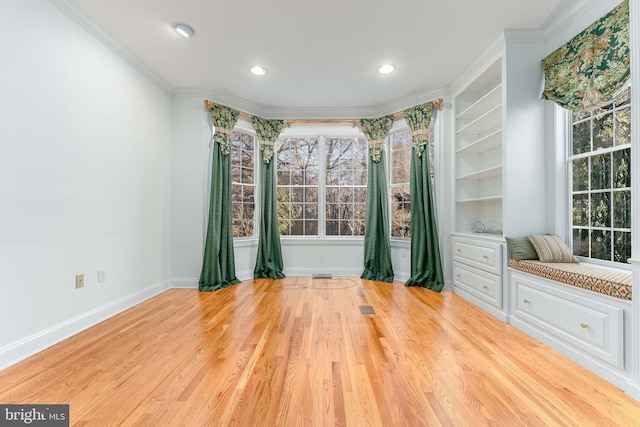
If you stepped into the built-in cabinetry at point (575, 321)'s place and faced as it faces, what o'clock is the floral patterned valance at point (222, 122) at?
The floral patterned valance is roughly at 1 o'clock from the built-in cabinetry.

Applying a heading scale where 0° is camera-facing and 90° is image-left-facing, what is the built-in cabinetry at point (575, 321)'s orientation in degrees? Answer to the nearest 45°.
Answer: approximately 45°

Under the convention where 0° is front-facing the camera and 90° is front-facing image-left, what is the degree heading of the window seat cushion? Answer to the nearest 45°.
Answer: approximately 45°

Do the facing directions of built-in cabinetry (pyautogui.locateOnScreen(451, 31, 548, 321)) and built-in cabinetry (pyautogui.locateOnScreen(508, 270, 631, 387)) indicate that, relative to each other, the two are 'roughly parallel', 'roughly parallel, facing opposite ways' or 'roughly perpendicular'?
roughly parallel

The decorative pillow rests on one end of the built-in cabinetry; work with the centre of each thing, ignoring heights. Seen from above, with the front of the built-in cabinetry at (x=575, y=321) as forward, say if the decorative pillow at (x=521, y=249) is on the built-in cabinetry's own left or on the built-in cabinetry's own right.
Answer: on the built-in cabinetry's own right

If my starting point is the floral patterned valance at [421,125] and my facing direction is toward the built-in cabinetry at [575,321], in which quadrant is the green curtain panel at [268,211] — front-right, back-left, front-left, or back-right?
back-right

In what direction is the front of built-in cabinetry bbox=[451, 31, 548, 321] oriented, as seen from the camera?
facing the viewer and to the left of the viewer

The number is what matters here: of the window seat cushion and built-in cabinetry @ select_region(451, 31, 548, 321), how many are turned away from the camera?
0

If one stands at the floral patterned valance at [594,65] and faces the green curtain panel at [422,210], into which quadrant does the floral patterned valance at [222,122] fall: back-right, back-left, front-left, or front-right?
front-left

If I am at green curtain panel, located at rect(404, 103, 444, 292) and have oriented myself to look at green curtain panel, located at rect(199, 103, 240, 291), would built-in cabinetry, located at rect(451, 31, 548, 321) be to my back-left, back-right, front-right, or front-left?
back-left
